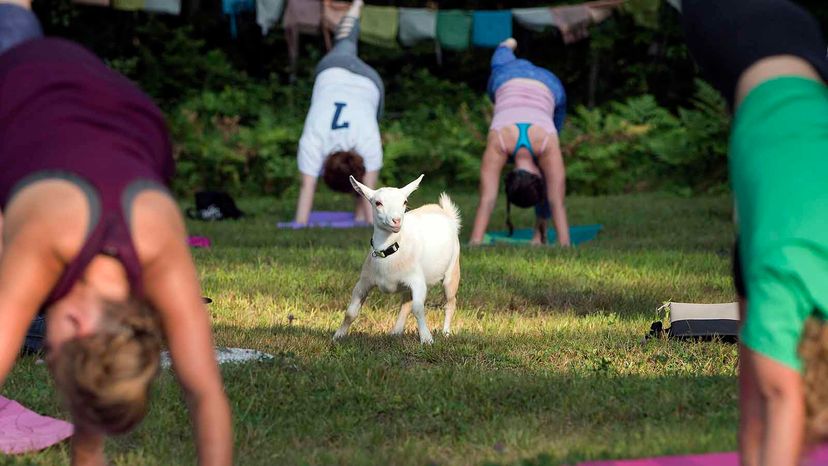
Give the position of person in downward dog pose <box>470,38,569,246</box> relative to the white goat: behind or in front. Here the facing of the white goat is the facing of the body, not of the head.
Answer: behind

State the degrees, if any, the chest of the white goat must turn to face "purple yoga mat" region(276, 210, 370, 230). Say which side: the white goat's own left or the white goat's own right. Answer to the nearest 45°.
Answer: approximately 135° to the white goat's own right

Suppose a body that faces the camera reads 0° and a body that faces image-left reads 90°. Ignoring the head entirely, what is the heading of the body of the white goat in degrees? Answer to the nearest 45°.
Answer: approximately 45°

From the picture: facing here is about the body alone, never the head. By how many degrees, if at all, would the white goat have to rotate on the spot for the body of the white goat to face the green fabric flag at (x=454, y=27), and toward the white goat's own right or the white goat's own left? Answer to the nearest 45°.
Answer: approximately 135° to the white goat's own right

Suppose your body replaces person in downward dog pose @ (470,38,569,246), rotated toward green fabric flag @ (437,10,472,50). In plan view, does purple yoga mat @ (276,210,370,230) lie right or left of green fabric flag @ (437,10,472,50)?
left

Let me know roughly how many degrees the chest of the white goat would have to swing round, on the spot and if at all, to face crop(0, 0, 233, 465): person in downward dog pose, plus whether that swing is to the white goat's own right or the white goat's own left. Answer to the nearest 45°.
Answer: approximately 45° to the white goat's own left

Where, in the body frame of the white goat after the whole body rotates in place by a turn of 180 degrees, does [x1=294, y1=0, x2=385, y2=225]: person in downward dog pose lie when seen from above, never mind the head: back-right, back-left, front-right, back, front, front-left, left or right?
front-left

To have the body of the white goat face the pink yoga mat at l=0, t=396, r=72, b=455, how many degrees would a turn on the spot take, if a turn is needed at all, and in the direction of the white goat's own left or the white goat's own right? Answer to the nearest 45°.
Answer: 0° — it already faces it

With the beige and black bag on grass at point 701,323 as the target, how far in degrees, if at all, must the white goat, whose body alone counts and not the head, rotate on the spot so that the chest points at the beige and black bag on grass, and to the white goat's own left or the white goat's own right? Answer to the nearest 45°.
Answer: approximately 135° to the white goat's own left

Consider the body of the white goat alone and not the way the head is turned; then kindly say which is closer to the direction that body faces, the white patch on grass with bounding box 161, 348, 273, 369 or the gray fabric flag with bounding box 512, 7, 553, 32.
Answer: the white patch on grass

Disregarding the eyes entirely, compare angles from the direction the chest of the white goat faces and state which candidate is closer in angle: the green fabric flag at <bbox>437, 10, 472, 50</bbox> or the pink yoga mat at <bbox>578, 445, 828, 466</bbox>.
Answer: the pink yoga mat

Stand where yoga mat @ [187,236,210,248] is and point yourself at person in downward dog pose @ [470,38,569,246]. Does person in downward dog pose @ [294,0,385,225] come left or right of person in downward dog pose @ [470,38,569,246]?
left
